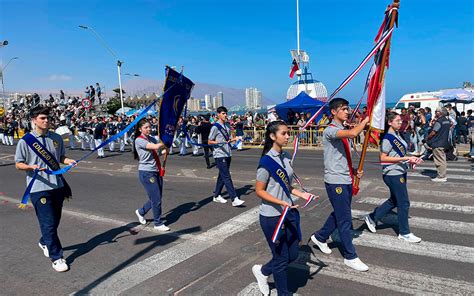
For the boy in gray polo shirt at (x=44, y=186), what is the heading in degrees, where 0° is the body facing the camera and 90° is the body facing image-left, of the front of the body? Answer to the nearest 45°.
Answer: approximately 315°

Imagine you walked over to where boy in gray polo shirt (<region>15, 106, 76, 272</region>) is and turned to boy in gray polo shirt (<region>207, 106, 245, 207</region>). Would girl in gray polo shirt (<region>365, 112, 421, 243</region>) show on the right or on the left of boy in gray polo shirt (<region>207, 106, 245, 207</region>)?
right

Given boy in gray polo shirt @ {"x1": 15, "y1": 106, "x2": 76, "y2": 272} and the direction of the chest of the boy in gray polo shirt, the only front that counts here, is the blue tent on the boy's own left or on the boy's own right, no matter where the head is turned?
on the boy's own left

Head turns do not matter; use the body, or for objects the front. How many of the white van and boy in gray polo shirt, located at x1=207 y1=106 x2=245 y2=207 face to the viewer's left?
1

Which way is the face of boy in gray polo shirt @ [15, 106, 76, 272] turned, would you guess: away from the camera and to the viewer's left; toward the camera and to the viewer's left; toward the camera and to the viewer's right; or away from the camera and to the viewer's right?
toward the camera and to the viewer's right

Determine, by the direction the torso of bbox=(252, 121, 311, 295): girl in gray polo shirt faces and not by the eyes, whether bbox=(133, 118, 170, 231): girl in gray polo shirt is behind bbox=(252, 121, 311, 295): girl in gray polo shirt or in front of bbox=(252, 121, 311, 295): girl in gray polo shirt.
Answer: behind

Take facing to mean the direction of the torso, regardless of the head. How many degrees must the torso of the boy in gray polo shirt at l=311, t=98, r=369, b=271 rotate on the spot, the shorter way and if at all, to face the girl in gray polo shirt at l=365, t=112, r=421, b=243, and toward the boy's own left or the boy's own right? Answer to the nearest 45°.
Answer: approximately 45° to the boy's own left

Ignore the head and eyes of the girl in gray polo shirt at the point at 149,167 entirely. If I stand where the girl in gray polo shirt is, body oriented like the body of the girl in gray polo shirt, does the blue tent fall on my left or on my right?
on my left

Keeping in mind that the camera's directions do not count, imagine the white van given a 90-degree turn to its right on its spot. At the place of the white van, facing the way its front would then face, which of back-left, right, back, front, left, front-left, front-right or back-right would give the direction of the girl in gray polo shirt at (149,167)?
back

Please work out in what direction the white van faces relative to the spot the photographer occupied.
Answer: facing to the left of the viewer
